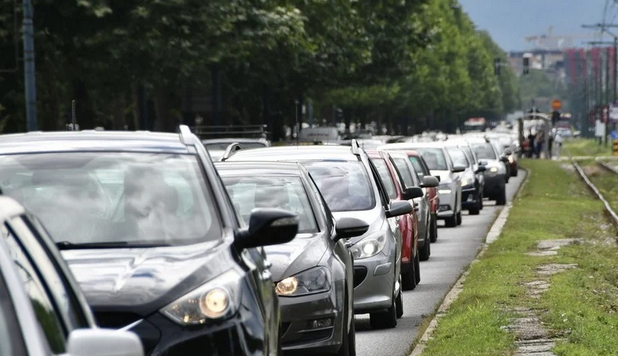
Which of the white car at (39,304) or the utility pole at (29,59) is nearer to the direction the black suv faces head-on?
the white car

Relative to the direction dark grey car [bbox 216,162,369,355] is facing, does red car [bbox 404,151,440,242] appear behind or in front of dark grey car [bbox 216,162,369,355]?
behind

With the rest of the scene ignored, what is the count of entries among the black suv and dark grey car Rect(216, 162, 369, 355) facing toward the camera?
2

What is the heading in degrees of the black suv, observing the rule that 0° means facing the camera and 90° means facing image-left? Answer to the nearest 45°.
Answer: approximately 0°

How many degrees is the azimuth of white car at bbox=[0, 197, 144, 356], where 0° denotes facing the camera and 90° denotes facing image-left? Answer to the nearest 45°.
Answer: approximately 45°

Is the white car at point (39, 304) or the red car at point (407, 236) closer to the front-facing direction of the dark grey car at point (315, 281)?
the white car

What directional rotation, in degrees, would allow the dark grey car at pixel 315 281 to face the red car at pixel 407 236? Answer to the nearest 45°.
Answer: approximately 180°

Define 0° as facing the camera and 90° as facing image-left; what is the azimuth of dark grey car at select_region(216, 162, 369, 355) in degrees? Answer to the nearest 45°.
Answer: approximately 0°
